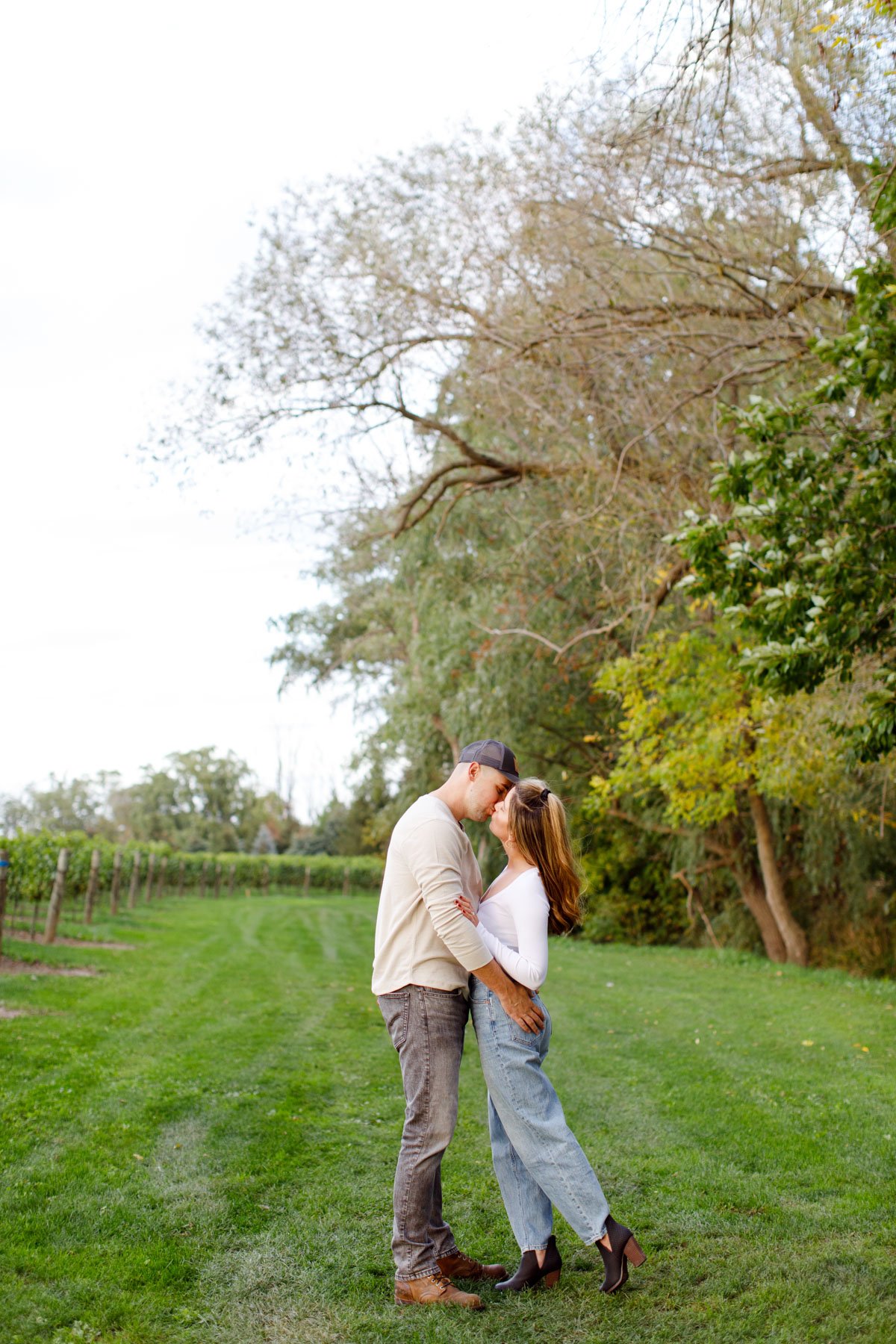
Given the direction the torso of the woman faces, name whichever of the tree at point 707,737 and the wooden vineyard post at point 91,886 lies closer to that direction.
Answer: the wooden vineyard post

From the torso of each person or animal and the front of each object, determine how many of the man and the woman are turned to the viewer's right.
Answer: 1

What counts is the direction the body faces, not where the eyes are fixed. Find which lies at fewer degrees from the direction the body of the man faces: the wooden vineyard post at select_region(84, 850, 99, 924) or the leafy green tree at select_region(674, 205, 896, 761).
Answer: the leafy green tree

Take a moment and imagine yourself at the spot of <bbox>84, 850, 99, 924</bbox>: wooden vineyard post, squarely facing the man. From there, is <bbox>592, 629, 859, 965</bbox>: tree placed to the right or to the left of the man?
left

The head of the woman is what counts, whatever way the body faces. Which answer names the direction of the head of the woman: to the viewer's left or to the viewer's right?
to the viewer's left

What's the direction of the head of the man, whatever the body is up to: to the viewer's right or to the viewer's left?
to the viewer's right

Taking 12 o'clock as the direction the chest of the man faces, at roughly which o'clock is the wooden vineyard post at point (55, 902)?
The wooden vineyard post is roughly at 8 o'clock from the man.

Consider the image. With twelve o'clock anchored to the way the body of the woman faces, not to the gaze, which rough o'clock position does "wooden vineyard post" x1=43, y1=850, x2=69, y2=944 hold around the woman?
The wooden vineyard post is roughly at 2 o'clock from the woman.

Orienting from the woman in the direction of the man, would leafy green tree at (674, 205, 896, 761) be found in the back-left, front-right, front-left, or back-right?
back-right

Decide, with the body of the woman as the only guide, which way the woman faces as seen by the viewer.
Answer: to the viewer's left

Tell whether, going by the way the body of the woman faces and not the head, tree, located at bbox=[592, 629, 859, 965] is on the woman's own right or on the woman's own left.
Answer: on the woman's own right

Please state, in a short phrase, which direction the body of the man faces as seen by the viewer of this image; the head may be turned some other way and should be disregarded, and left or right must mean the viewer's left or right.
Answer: facing to the right of the viewer

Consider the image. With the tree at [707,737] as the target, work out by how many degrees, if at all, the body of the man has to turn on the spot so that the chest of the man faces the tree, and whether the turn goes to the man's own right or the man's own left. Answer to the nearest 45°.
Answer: approximately 90° to the man's own left

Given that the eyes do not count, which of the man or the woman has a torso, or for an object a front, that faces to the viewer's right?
the man

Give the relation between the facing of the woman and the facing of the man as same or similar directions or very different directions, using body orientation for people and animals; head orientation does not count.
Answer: very different directions
